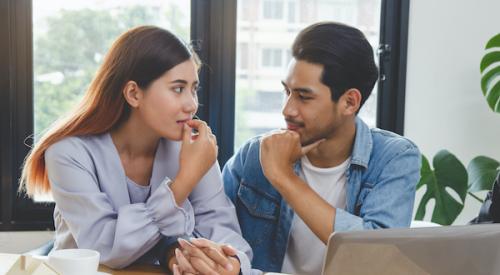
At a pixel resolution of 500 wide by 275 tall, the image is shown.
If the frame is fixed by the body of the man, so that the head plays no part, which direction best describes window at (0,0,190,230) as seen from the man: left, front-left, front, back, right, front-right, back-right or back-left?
right

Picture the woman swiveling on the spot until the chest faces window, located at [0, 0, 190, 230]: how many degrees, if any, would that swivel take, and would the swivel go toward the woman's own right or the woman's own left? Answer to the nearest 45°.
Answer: approximately 135° to the woman's own left

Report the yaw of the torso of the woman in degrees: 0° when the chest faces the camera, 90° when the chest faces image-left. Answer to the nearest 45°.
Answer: approximately 315°

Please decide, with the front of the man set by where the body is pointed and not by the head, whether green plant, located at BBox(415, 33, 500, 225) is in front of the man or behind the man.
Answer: behind

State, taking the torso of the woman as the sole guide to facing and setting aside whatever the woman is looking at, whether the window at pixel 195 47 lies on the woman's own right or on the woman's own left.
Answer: on the woman's own left

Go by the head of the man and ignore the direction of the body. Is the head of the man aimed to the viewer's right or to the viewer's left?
to the viewer's left

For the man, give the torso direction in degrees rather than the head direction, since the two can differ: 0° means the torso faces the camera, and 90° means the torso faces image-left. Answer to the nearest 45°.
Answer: approximately 45°

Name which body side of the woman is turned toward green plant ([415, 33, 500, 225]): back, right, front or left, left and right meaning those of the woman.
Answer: left

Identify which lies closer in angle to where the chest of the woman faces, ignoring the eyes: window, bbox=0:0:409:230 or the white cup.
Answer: the white cup
